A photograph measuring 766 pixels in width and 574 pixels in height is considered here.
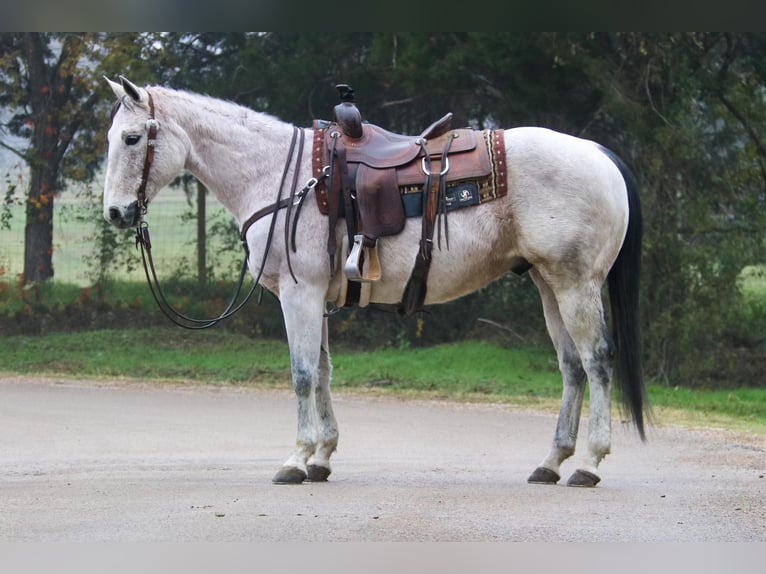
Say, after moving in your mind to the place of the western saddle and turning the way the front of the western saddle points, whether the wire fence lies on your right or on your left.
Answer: on your right

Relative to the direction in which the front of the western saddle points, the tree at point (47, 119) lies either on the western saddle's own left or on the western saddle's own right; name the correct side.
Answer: on the western saddle's own right

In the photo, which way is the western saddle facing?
to the viewer's left
